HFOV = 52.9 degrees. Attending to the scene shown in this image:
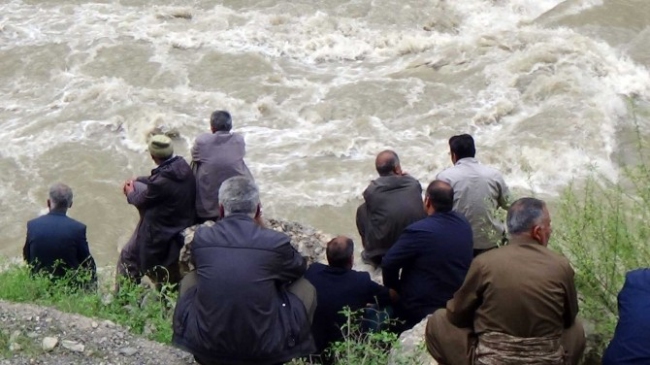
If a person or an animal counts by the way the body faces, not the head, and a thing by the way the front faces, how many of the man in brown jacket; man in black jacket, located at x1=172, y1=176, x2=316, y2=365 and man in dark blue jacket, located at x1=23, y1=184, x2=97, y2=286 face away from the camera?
3

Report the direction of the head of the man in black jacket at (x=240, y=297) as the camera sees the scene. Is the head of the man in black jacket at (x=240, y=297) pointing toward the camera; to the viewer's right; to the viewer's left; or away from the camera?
away from the camera

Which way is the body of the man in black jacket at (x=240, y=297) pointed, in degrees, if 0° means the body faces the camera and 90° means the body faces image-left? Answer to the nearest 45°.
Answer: approximately 180°

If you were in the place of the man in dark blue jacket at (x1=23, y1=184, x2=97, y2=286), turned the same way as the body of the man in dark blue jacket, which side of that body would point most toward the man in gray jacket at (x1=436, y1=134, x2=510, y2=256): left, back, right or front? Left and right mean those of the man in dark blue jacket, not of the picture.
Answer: right

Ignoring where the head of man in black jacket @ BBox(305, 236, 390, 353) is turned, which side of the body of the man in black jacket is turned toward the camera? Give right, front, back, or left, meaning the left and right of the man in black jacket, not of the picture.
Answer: back

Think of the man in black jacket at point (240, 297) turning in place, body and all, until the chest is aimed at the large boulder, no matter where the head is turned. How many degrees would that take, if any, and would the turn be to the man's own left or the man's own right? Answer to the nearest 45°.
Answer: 0° — they already face it

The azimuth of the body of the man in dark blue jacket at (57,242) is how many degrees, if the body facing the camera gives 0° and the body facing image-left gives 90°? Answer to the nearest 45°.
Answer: approximately 180°

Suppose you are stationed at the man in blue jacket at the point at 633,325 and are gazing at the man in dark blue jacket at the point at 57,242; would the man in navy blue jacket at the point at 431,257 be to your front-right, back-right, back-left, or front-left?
front-right

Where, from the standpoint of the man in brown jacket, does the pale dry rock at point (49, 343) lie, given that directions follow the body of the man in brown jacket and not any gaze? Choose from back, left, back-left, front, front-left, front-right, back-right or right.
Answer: left

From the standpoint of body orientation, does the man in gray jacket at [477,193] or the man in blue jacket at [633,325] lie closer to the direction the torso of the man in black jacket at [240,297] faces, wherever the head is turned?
the man in gray jacket

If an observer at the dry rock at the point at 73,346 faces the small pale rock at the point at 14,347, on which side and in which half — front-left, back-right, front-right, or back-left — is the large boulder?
back-right

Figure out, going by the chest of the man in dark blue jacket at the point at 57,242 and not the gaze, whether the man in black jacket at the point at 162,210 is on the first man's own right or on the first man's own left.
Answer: on the first man's own right

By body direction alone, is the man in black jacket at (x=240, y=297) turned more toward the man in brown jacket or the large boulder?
the large boulder

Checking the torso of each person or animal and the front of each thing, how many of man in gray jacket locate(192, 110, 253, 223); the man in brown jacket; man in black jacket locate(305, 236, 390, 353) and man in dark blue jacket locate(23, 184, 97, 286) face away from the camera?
4
